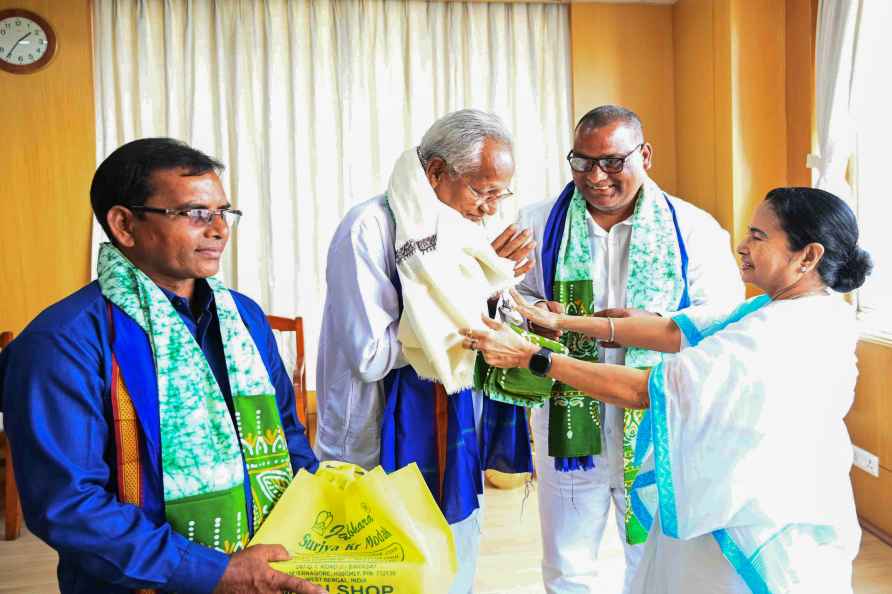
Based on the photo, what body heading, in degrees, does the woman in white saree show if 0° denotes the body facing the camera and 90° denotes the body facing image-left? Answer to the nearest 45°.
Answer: approximately 90°

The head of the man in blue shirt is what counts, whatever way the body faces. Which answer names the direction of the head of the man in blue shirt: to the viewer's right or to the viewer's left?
to the viewer's right

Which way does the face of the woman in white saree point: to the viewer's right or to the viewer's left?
to the viewer's left

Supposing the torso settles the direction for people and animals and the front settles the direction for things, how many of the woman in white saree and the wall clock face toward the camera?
1

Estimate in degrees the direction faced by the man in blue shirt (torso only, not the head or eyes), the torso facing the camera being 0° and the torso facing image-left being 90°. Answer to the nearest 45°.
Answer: approximately 315°

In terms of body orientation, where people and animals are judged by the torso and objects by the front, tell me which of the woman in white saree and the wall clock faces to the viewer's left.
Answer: the woman in white saree

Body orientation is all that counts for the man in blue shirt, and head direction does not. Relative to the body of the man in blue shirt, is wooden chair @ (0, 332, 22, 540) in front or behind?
behind

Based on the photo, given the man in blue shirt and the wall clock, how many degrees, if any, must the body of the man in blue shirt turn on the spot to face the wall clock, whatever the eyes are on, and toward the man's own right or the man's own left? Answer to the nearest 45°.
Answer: approximately 135° to the man's own left
